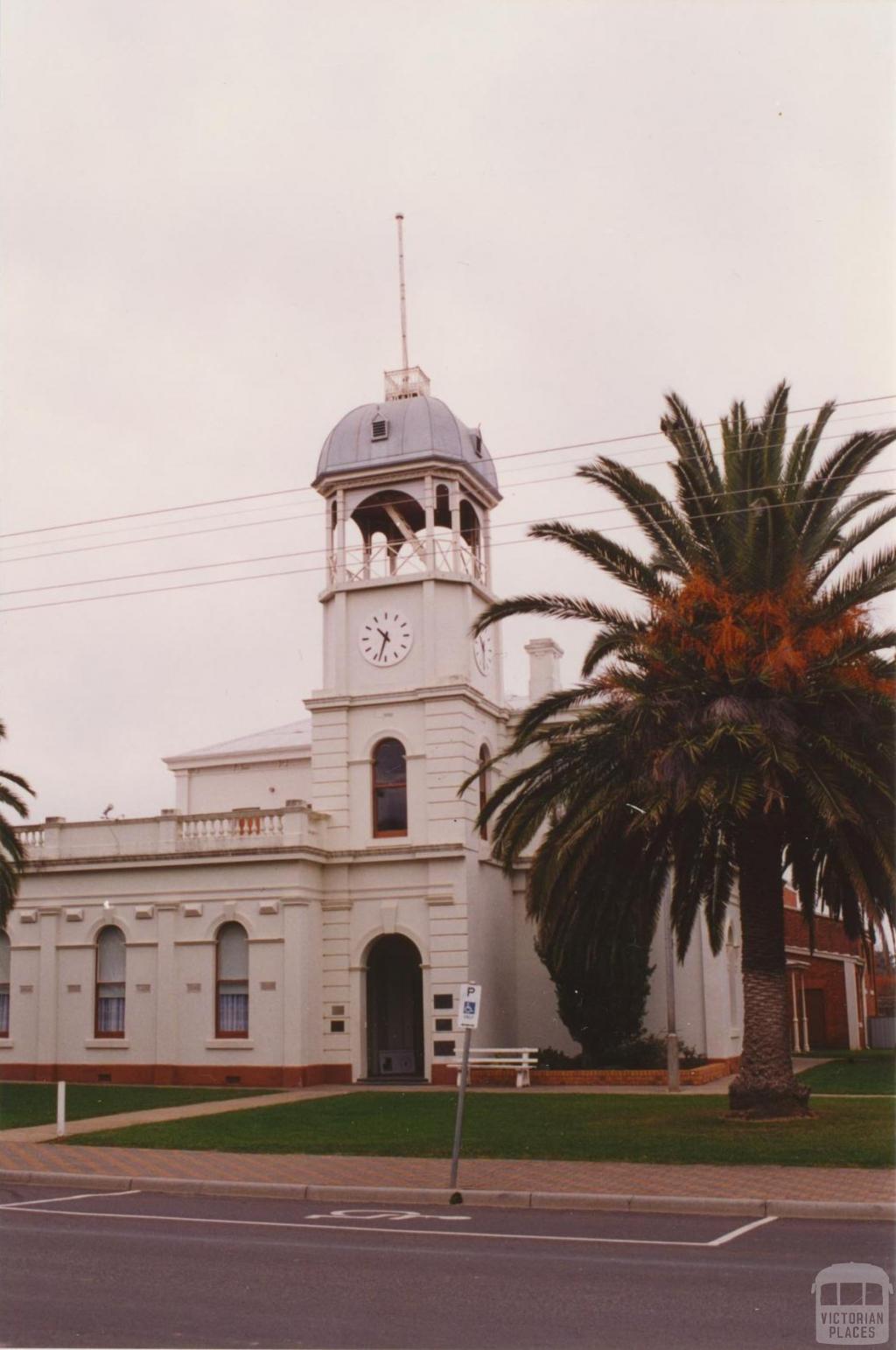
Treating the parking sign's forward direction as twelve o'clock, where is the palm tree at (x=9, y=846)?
The palm tree is roughly at 5 o'clock from the parking sign.

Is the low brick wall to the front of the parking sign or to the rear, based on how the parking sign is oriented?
to the rear

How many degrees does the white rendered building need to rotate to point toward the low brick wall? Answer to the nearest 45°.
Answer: approximately 45° to its left

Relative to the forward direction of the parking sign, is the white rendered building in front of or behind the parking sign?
behind

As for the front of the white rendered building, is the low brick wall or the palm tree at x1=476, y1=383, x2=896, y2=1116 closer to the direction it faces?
the palm tree

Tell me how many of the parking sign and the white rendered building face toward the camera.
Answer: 2
